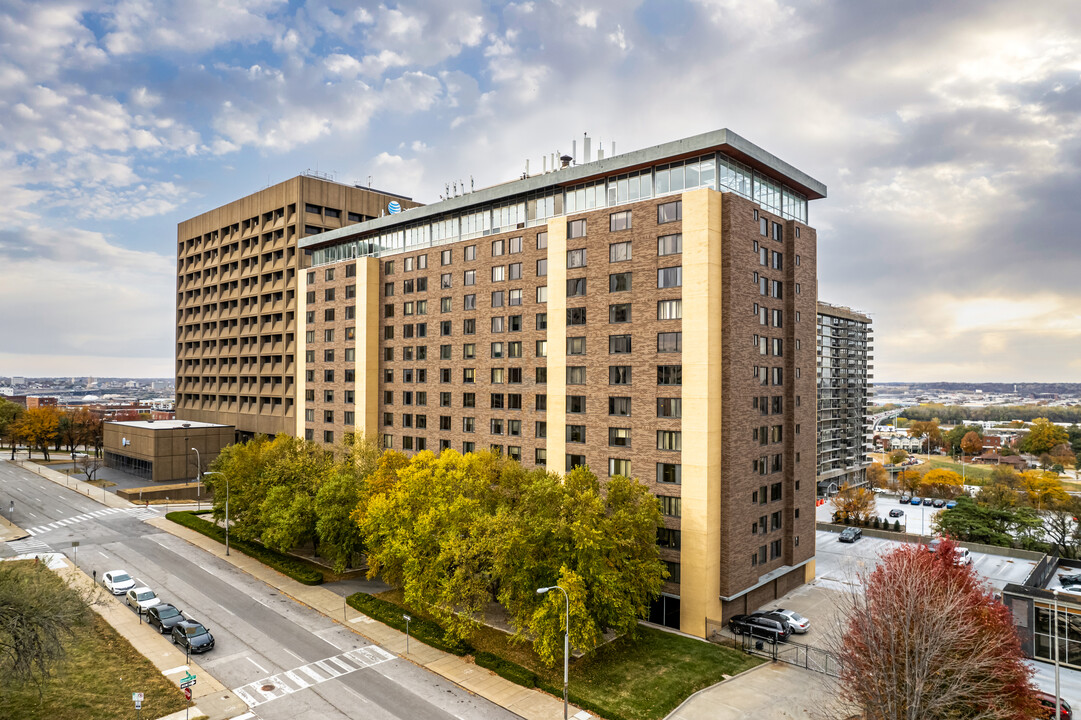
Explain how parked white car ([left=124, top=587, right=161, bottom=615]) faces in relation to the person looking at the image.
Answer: facing the viewer and to the right of the viewer

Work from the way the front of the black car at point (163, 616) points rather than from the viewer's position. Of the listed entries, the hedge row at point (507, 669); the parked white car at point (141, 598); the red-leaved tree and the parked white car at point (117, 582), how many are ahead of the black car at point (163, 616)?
2

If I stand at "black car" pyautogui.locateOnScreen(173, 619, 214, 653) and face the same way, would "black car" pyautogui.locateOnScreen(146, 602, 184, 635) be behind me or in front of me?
behind

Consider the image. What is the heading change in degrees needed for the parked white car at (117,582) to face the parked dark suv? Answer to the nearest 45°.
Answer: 0° — it already faces it

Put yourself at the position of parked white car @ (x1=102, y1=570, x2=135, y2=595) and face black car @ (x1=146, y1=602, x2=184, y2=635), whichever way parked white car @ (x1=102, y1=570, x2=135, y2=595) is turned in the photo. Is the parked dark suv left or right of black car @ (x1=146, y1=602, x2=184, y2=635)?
left

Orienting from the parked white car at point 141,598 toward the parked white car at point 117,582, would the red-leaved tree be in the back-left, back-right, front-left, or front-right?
back-right

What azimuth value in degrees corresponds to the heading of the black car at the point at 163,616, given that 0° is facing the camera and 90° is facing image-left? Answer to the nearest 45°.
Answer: approximately 315°

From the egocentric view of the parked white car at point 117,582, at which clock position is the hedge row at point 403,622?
The hedge row is roughly at 12 o'clock from the parked white car.

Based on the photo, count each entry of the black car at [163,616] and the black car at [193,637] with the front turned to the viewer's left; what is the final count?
0

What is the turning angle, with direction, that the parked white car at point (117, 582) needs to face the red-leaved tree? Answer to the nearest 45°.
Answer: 0° — it already faces it

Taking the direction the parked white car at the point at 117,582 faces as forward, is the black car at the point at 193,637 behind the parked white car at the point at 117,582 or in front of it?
in front

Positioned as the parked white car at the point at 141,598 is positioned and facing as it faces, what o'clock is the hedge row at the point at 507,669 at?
The hedge row is roughly at 12 o'clock from the parked white car.
